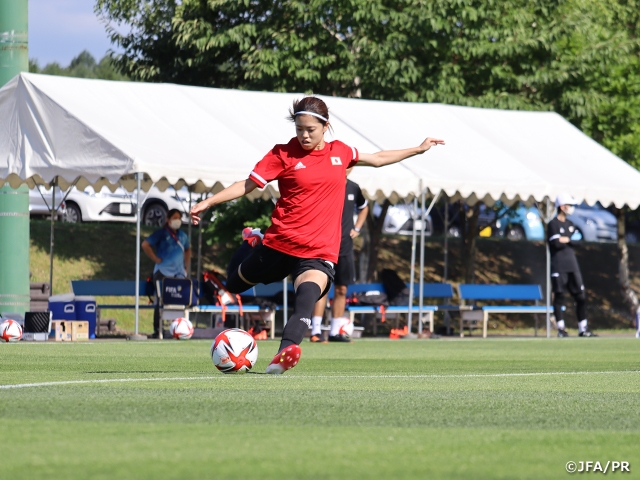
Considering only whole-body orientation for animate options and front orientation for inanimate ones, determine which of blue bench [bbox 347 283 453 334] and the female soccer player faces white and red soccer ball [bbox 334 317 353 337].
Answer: the blue bench

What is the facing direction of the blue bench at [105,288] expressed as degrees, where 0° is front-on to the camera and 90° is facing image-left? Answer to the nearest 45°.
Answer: approximately 0°

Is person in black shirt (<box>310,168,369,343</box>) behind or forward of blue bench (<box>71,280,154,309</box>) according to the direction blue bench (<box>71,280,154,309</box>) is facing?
forward

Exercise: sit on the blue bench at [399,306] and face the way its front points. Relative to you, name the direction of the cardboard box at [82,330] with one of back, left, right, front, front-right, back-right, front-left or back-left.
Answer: front-right

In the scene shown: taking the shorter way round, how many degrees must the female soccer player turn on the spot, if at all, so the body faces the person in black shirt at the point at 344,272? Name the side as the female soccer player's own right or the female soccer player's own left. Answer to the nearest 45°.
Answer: approximately 180°

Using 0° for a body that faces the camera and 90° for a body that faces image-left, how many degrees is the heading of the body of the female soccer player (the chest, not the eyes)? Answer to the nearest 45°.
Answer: approximately 0°

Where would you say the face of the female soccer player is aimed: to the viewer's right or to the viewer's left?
to the viewer's left

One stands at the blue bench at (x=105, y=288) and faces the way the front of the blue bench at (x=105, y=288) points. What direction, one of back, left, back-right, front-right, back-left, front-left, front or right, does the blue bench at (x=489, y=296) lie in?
left

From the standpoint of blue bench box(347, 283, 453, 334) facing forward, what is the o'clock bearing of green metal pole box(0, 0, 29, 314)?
The green metal pole is roughly at 2 o'clock from the blue bench.

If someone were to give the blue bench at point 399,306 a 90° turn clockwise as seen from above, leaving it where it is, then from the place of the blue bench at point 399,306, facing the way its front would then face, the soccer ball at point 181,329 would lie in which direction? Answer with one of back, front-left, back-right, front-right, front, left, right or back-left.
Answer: front-left
